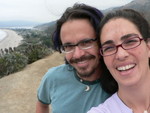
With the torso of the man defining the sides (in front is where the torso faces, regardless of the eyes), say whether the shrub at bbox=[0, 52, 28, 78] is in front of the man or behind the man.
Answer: behind

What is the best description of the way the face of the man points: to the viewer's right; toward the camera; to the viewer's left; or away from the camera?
toward the camera

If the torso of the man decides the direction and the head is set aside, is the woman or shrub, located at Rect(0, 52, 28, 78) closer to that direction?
the woman

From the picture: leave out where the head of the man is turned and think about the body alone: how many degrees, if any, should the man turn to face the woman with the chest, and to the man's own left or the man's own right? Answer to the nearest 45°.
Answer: approximately 45° to the man's own left

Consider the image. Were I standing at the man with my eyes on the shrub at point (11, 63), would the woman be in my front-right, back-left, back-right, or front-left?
back-right

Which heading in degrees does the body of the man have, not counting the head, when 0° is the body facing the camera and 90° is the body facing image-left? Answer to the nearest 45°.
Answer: approximately 0°

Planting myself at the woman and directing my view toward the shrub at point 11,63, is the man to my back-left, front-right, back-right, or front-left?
front-left
